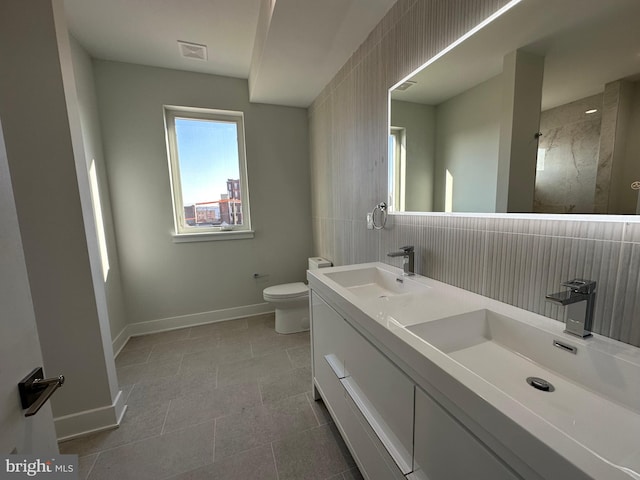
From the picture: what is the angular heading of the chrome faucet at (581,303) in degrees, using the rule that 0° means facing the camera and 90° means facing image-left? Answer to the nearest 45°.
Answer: approximately 45°

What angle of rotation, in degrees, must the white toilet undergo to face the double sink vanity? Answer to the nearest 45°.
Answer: approximately 90° to its left

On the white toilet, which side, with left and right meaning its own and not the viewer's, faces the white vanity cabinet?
left

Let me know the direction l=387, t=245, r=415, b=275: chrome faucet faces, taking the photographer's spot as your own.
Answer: facing to the left of the viewer

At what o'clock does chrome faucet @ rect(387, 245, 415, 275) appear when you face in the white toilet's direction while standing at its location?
The chrome faucet is roughly at 8 o'clock from the white toilet.
